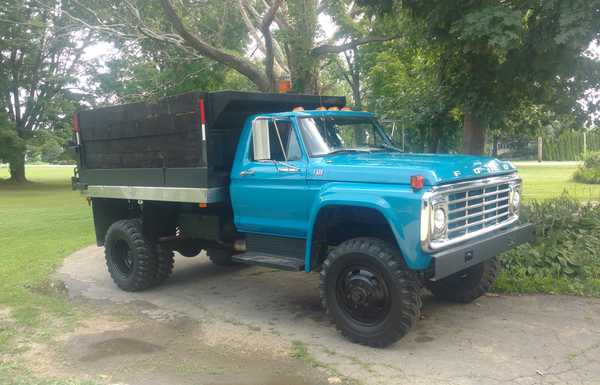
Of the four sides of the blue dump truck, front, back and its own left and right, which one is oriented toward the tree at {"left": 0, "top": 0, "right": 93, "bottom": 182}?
back

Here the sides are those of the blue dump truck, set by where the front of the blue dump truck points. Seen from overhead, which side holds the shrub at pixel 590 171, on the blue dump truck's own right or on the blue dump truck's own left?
on the blue dump truck's own left

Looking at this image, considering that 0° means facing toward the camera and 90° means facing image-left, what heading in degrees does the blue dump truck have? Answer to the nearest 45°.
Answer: approximately 315°

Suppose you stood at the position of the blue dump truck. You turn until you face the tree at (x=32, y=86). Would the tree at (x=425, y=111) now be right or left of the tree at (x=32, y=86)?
right

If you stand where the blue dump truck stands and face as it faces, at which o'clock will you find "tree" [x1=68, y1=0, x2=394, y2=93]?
The tree is roughly at 7 o'clock from the blue dump truck.

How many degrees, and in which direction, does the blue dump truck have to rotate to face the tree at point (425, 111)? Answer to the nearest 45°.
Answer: approximately 90° to its left
